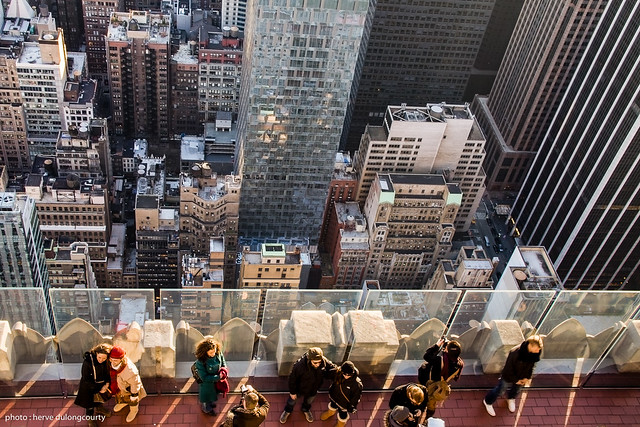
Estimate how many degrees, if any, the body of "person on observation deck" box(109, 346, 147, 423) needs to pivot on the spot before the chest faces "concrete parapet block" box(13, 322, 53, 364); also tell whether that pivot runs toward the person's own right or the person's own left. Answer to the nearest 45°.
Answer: approximately 90° to the person's own right

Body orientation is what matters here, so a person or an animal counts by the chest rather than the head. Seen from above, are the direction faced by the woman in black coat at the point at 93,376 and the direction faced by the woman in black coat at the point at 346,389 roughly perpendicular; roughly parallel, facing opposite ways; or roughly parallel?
roughly perpendicular

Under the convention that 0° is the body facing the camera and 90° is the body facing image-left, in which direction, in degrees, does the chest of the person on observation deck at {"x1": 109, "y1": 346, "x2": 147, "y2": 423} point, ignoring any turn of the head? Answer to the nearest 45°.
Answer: approximately 45°

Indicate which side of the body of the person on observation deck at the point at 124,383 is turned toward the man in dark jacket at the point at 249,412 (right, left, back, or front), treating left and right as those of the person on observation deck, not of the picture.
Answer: left

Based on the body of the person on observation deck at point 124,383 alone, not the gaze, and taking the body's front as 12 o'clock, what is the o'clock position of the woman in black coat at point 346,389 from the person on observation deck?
The woman in black coat is roughly at 8 o'clock from the person on observation deck.
